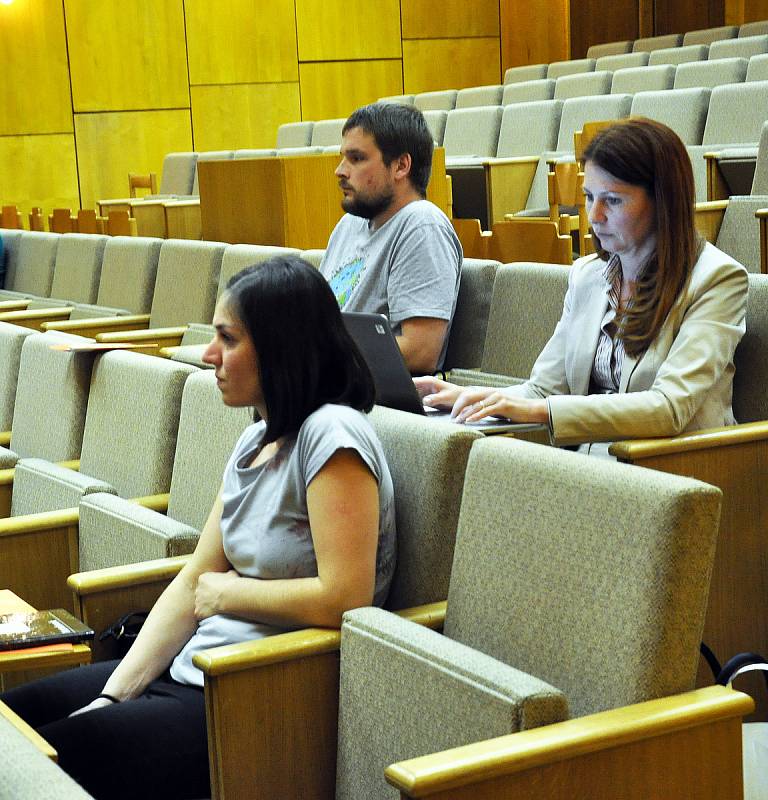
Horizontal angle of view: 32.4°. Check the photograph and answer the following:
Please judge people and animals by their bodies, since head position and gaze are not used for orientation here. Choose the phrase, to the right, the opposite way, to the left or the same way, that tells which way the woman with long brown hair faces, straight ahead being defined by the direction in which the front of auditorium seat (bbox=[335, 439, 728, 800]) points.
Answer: the same way

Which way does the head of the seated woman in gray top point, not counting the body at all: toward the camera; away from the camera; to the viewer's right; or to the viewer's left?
to the viewer's left

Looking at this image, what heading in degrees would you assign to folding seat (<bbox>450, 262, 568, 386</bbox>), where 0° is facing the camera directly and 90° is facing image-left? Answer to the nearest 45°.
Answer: approximately 45°

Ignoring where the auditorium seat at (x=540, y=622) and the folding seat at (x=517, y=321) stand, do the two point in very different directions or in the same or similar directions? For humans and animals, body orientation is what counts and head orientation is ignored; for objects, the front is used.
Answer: same or similar directions

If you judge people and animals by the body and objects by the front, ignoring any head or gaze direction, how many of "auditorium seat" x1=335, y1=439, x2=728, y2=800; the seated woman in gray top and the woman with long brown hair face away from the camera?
0

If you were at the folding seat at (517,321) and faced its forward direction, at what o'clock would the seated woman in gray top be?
The seated woman in gray top is roughly at 11 o'clock from the folding seat.

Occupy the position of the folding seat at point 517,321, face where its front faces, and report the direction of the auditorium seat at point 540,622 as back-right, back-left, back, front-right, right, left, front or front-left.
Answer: front-left

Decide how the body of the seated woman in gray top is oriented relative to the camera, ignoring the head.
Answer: to the viewer's left

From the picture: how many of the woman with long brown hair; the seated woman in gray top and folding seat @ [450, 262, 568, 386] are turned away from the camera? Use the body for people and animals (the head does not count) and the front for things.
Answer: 0

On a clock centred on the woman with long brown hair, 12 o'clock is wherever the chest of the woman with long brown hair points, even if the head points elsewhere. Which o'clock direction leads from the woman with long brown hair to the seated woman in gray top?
The seated woman in gray top is roughly at 12 o'clock from the woman with long brown hair.

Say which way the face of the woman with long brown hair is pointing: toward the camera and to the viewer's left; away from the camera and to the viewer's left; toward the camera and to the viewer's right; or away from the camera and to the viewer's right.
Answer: toward the camera and to the viewer's left

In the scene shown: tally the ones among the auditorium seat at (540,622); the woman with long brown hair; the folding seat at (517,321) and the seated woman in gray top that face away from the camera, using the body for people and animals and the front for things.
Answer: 0

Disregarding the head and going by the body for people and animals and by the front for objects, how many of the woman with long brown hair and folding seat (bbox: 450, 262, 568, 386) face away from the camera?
0

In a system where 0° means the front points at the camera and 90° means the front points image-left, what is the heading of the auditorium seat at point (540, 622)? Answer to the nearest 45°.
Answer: approximately 45°

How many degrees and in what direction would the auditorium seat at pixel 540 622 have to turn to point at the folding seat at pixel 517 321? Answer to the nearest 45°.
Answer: approximately 135° to its right

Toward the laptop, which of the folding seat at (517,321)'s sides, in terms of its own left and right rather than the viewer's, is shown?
front

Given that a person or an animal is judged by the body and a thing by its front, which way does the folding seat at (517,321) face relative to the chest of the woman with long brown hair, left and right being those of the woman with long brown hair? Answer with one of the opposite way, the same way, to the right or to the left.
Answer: the same way
